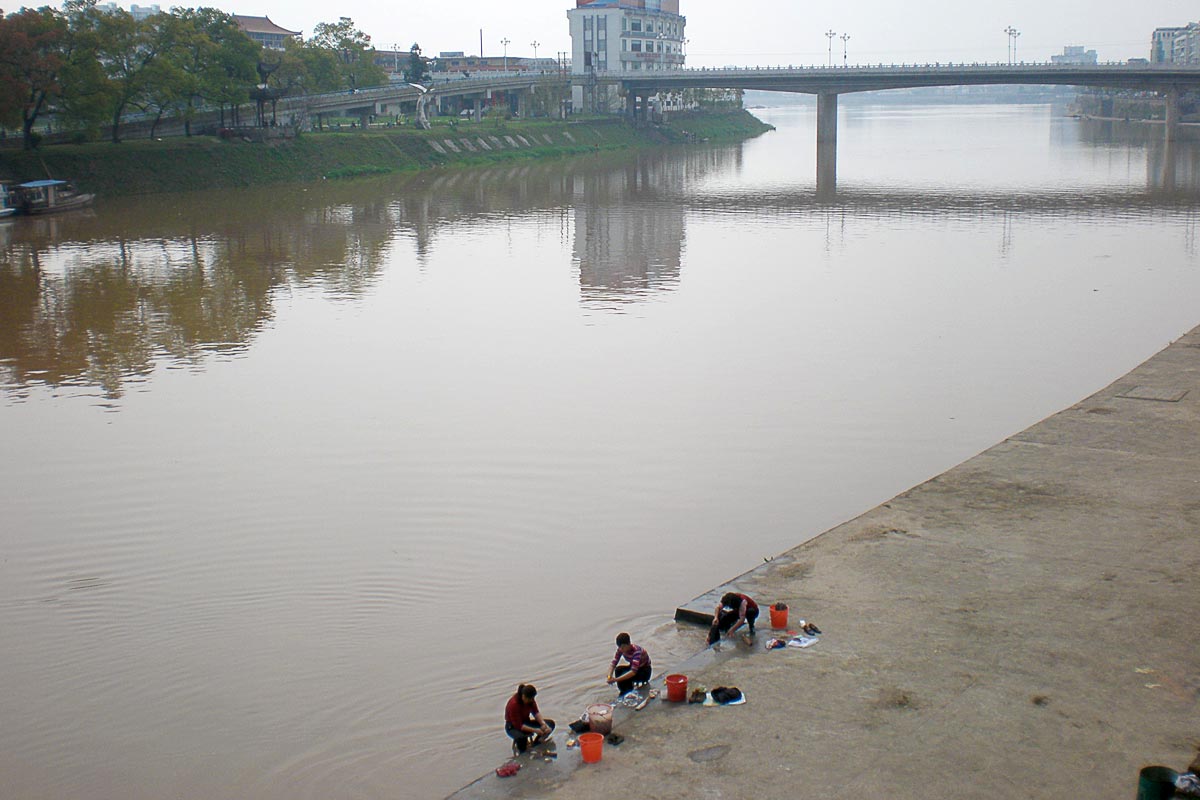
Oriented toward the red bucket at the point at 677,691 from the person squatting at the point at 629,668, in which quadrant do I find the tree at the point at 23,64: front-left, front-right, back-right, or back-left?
back-left

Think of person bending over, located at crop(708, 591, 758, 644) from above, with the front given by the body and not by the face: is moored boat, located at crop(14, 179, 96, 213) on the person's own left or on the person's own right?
on the person's own right

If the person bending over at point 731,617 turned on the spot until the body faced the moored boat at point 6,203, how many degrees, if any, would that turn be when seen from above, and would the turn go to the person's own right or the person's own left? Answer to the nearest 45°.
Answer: approximately 90° to the person's own right

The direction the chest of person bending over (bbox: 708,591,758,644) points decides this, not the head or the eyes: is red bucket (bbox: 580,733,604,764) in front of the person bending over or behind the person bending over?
in front

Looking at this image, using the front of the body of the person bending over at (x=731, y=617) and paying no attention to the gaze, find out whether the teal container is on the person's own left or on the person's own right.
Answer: on the person's own left

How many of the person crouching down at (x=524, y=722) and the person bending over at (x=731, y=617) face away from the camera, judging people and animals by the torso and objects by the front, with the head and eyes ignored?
0
